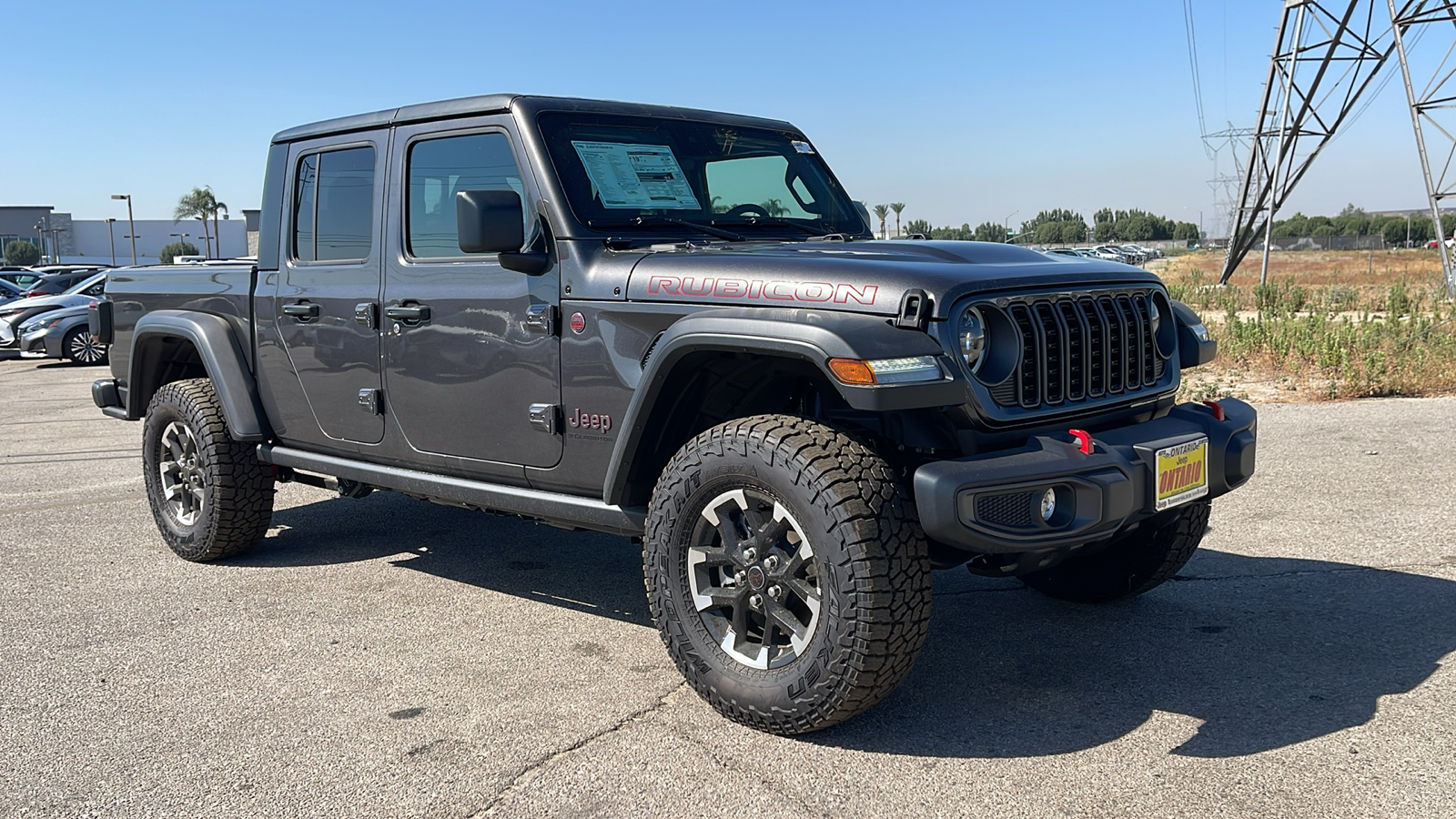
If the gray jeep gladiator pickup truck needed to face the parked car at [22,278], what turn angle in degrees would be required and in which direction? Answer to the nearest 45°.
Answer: approximately 180°

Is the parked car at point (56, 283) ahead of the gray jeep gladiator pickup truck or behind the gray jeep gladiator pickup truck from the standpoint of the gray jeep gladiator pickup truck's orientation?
behind

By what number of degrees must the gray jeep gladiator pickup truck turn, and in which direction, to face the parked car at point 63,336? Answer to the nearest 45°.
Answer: approximately 180°

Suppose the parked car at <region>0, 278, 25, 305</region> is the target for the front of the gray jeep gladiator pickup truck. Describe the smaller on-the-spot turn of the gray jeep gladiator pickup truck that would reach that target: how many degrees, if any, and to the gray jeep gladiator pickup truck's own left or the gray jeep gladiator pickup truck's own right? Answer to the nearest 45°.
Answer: approximately 180°

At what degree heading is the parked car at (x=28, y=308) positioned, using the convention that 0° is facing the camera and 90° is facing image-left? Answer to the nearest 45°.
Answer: approximately 45°

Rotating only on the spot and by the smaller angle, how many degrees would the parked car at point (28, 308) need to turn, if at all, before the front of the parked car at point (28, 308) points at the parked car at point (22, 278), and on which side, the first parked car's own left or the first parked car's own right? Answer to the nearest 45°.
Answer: approximately 135° to the first parked car's own right

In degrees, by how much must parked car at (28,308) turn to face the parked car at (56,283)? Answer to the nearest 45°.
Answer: approximately 135° to its right

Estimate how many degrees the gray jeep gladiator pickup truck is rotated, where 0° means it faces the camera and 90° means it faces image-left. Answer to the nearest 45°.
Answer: approximately 315°
